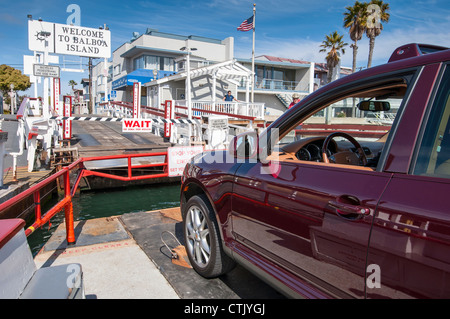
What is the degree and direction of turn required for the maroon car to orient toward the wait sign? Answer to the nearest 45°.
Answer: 0° — it already faces it

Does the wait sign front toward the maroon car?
yes

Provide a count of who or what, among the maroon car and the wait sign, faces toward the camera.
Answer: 1

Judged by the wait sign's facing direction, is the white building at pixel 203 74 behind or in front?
behind

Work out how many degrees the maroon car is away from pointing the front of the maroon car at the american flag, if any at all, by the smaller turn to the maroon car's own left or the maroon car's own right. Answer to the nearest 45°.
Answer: approximately 45° to the maroon car's own right

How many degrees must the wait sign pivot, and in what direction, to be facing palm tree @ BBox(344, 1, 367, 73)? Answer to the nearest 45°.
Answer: approximately 135° to its left

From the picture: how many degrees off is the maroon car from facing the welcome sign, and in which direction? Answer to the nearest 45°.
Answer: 0° — it already faces it

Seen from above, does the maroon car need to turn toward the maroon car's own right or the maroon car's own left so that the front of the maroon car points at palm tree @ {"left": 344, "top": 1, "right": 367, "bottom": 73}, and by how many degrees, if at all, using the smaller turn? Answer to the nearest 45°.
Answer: approximately 45° to the maroon car's own right

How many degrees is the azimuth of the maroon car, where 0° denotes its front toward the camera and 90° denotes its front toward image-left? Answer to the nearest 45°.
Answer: approximately 135°

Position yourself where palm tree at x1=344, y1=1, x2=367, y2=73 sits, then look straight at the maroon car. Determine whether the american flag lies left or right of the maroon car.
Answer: right

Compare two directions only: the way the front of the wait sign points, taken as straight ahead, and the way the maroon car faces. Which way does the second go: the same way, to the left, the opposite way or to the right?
the opposite way

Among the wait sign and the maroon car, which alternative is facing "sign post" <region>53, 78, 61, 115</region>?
the maroon car
